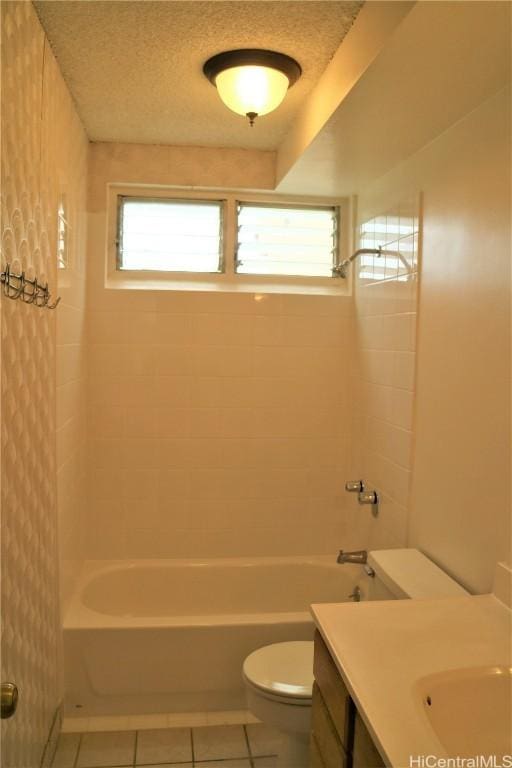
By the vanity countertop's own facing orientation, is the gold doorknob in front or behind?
in front

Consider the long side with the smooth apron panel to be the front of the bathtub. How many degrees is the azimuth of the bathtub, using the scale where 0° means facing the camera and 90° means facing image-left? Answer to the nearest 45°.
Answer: approximately 0°

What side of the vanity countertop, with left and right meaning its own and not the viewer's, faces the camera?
left

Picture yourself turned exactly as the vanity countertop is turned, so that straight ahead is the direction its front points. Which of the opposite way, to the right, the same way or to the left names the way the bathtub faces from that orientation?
to the left

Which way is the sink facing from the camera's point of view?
to the viewer's left

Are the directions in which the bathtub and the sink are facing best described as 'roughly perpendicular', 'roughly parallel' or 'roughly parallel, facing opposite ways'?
roughly perpendicular

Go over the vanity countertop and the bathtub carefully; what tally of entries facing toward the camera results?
1

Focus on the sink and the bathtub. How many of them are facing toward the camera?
1

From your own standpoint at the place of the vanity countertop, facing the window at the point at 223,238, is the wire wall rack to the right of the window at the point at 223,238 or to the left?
left

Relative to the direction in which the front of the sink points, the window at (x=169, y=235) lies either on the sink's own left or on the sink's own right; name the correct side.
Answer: on the sink's own right

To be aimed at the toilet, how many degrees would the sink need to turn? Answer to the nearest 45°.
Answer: approximately 45° to its right
